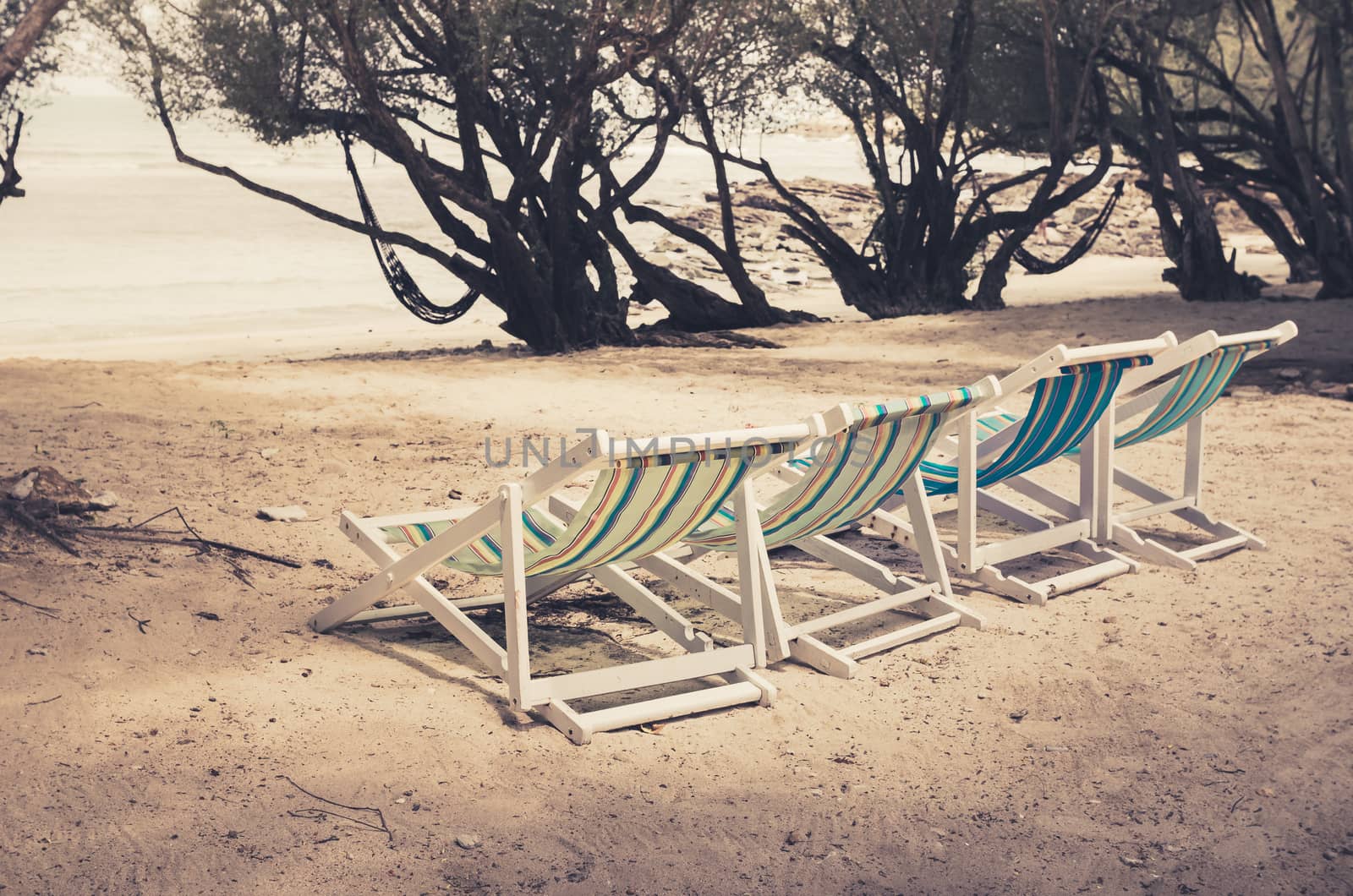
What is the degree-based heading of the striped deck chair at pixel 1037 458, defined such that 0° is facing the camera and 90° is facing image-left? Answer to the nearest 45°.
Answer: approximately 135°

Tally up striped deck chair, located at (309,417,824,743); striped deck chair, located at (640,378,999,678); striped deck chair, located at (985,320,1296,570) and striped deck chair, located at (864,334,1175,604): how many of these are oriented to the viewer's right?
0

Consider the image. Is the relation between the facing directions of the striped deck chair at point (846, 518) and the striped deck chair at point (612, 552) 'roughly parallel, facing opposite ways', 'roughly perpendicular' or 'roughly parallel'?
roughly parallel

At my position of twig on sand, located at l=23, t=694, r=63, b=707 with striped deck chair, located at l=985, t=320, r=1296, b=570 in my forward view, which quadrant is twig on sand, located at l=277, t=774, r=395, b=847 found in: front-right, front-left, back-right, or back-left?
front-right

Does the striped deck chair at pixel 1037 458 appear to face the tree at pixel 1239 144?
no

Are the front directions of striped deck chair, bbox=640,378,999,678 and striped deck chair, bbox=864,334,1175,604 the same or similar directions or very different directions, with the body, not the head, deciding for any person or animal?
same or similar directions

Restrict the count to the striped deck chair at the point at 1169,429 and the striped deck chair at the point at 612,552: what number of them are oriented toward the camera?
0

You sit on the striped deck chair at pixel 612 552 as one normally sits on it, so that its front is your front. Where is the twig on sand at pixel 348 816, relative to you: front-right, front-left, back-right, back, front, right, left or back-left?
left

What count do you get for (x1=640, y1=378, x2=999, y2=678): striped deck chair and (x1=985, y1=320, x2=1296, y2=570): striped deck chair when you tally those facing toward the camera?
0

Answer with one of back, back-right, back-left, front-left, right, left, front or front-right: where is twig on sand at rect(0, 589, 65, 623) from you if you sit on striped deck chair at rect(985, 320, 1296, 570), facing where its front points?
left

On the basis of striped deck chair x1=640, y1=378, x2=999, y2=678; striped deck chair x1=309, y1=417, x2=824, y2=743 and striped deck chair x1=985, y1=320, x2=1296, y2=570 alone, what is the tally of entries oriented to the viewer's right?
0

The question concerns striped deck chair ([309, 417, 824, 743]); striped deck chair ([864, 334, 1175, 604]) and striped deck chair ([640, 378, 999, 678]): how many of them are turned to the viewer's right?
0

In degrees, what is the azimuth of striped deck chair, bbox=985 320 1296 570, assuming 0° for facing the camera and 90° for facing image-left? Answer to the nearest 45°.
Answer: approximately 135°

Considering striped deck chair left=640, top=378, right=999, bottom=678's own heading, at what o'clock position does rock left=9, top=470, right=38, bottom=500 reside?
The rock is roughly at 11 o'clock from the striped deck chair.

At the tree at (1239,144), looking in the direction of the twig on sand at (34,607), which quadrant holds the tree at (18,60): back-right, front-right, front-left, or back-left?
front-right

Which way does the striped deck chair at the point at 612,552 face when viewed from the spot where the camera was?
facing away from the viewer and to the left of the viewer

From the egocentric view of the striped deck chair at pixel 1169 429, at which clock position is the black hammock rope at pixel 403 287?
The black hammock rope is roughly at 12 o'clock from the striped deck chair.

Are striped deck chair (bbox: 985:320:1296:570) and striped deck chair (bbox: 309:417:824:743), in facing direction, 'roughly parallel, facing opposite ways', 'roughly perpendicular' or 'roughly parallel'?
roughly parallel

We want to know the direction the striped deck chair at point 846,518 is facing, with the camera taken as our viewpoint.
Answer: facing away from the viewer and to the left of the viewer

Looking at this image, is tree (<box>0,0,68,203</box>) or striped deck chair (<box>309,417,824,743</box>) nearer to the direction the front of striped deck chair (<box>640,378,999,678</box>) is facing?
the tree

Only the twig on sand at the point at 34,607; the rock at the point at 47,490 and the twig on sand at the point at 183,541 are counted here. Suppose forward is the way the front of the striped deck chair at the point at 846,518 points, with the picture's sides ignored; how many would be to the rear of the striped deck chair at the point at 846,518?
0

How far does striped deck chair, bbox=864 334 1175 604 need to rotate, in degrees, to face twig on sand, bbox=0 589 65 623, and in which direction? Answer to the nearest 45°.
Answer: approximately 90° to its left

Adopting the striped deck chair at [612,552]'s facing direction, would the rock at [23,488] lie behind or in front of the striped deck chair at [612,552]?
in front

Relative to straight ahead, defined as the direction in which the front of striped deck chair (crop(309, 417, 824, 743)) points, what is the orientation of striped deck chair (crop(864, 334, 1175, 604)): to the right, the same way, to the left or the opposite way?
the same way
